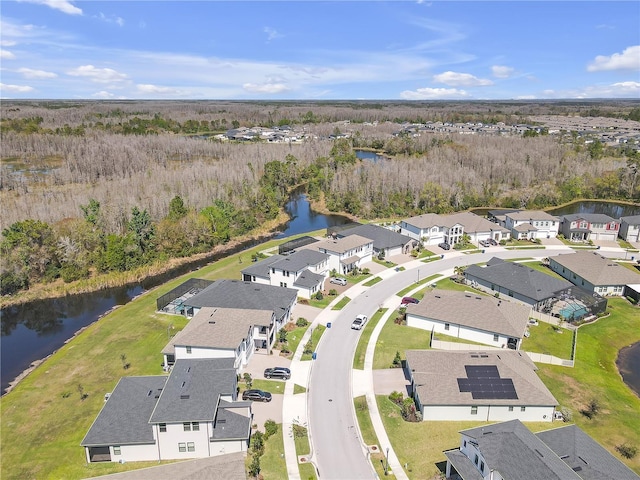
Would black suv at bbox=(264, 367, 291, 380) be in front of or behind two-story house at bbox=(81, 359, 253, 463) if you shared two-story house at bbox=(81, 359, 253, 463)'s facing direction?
in front

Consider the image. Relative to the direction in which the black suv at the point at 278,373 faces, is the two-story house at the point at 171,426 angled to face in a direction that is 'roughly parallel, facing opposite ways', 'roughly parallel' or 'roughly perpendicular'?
roughly parallel, facing opposite ways

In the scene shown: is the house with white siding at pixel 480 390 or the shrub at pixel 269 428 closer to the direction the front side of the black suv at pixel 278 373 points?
the shrub

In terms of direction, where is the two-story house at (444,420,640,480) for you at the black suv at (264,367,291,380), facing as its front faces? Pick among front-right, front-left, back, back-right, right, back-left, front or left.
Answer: back-left

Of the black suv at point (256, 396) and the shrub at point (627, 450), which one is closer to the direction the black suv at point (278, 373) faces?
the black suv

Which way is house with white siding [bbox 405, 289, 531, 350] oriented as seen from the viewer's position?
to the viewer's left

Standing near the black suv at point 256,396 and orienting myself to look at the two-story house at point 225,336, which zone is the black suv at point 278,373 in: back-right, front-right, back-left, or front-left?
front-right

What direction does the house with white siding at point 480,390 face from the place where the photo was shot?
facing to the left of the viewer

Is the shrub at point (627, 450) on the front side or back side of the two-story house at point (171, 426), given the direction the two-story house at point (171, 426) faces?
on the front side

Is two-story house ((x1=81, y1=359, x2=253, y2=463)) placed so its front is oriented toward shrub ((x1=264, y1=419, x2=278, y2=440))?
yes

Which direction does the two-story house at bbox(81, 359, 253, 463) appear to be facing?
to the viewer's right

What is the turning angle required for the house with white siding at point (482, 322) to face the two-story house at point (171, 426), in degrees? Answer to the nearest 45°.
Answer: approximately 45° to its left

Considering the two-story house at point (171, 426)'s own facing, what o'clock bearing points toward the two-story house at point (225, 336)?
the two-story house at point (225, 336) is roughly at 10 o'clock from the two-story house at point (171, 426).

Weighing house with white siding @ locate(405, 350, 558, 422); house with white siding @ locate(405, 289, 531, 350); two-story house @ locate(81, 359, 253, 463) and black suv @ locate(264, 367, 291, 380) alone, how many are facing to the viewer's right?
1

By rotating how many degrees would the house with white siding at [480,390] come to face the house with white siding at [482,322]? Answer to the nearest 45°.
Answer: approximately 90° to its right

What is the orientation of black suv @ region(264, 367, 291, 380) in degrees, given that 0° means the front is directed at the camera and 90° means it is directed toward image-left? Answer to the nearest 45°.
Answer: approximately 90°

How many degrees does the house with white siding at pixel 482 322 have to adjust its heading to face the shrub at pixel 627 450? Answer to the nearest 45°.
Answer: approximately 135° to its left
